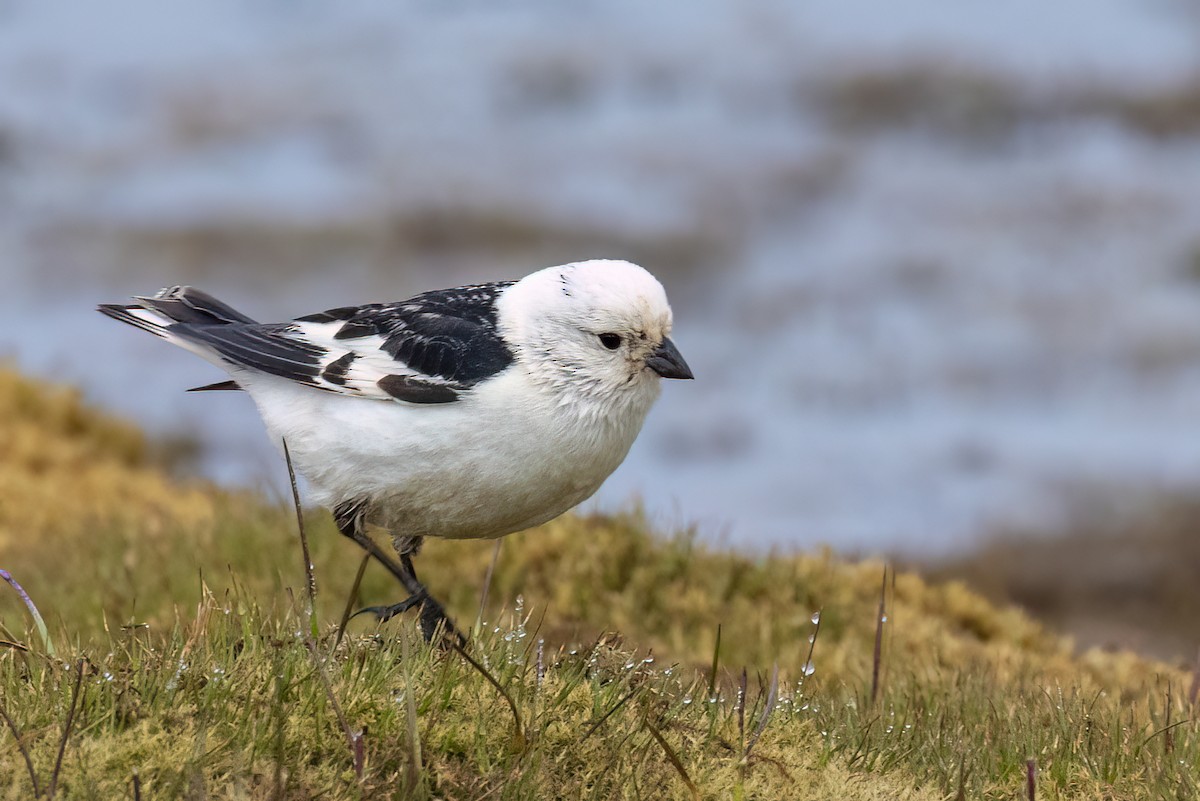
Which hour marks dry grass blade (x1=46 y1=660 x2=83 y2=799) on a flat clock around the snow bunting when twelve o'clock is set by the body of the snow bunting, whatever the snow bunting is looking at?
The dry grass blade is roughly at 4 o'clock from the snow bunting.

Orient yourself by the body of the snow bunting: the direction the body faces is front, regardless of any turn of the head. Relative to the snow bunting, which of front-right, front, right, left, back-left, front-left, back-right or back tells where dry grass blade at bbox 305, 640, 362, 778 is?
right

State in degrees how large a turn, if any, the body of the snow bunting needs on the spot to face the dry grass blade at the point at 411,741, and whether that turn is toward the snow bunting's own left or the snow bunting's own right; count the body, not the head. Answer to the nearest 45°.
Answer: approximately 90° to the snow bunting's own right

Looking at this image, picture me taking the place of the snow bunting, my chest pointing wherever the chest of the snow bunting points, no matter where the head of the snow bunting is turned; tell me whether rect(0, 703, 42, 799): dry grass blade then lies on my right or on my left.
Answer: on my right

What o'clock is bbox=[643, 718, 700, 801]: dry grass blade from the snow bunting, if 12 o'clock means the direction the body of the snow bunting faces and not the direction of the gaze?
The dry grass blade is roughly at 2 o'clock from the snow bunting.

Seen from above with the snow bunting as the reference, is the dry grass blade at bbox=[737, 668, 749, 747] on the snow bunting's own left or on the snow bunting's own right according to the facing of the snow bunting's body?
on the snow bunting's own right

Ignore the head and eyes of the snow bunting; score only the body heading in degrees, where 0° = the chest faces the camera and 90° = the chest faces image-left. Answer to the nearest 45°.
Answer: approximately 270°
